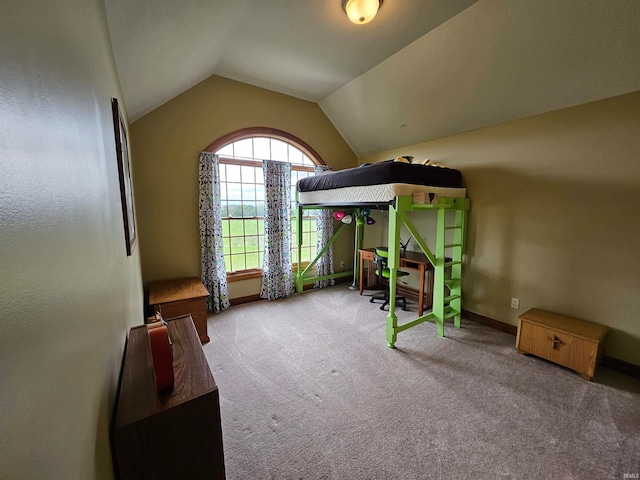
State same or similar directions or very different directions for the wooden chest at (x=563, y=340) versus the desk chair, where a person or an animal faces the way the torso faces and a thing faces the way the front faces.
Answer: very different directions

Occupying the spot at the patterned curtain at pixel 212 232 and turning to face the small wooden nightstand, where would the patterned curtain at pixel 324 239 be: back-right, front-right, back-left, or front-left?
back-left

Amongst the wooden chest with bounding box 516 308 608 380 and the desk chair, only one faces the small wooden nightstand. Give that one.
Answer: the wooden chest

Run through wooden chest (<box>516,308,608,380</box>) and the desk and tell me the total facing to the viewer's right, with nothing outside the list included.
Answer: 0

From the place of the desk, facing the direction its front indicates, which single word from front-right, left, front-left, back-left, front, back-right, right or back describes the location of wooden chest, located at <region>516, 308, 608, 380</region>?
left

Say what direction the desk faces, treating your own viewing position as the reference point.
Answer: facing the viewer and to the left of the viewer

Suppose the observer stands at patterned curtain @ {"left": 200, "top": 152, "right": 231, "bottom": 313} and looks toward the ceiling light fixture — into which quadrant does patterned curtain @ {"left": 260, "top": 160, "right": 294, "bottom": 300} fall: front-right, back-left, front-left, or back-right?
front-left

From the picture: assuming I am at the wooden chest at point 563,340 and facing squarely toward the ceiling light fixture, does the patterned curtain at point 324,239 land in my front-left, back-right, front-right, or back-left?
front-right

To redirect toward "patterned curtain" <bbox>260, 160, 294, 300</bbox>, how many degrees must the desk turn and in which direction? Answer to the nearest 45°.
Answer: approximately 45° to its right
